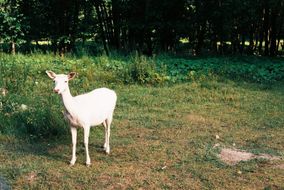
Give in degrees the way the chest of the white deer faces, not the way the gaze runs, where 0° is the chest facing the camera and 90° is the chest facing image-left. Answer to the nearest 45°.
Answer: approximately 45°

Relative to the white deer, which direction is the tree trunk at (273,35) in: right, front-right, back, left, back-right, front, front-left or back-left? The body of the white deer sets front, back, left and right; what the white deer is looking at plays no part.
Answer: back
